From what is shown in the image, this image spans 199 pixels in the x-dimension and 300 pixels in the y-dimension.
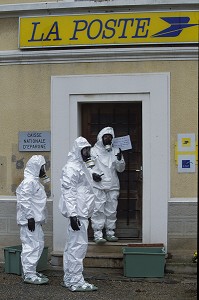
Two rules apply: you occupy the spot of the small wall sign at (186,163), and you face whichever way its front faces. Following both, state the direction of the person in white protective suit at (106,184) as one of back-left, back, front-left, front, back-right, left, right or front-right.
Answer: right

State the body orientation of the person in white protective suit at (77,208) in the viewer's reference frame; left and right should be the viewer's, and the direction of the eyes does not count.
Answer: facing to the right of the viewer

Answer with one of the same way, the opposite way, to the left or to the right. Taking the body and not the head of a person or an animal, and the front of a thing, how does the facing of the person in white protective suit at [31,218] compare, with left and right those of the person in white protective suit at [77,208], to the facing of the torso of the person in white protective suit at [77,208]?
the same way

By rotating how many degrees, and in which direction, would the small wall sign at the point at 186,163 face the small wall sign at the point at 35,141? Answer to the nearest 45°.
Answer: approximately 90° to its right

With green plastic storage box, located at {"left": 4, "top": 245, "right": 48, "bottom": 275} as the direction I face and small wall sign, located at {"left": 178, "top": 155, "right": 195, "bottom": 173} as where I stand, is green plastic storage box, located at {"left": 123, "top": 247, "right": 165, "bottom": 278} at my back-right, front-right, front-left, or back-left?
front-left

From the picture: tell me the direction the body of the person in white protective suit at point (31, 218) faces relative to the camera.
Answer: to the viewer's right

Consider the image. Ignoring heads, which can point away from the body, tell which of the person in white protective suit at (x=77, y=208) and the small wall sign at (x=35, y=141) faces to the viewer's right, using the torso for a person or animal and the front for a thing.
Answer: the person in white protective suit

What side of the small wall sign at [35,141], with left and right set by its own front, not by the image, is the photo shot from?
front

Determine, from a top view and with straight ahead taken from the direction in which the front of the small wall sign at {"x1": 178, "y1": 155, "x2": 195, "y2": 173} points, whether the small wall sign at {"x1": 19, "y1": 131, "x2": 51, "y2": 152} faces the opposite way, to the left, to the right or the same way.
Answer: the same way

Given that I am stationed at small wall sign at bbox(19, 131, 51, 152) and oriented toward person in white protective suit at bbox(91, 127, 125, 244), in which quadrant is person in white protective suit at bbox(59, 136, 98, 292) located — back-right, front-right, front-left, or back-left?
front-right

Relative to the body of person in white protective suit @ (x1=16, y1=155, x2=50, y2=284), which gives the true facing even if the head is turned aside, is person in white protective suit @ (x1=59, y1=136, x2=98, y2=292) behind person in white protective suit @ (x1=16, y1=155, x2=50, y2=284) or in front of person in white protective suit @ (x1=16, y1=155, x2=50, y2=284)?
in front

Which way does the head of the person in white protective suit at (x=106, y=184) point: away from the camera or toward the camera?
toward the camera
